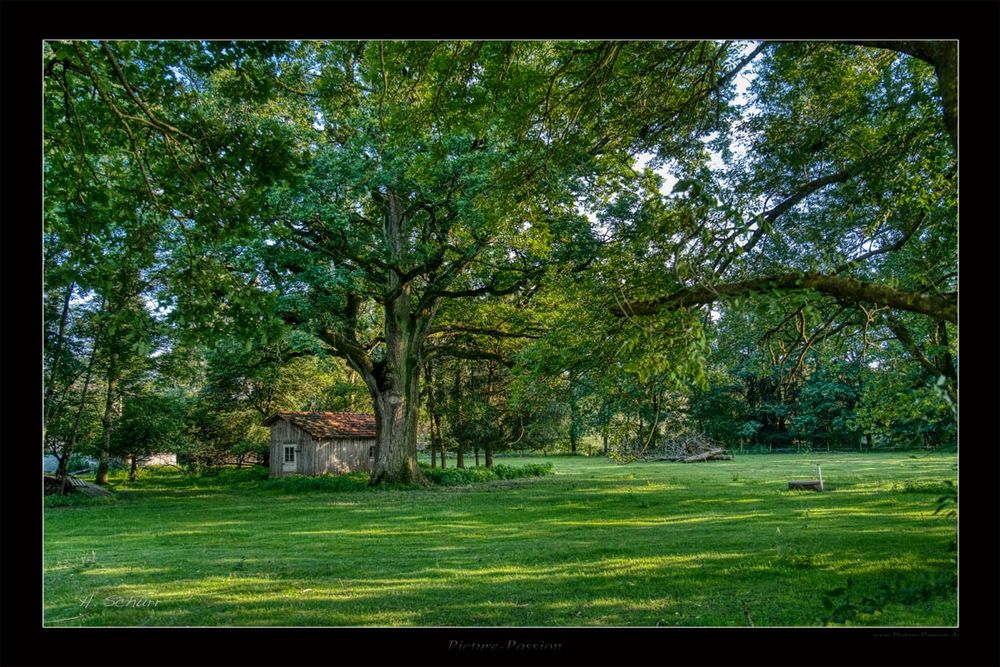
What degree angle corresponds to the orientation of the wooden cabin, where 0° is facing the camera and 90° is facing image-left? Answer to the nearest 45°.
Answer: approximately 45°

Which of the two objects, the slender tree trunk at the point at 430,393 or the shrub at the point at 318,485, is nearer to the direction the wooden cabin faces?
the shrub
